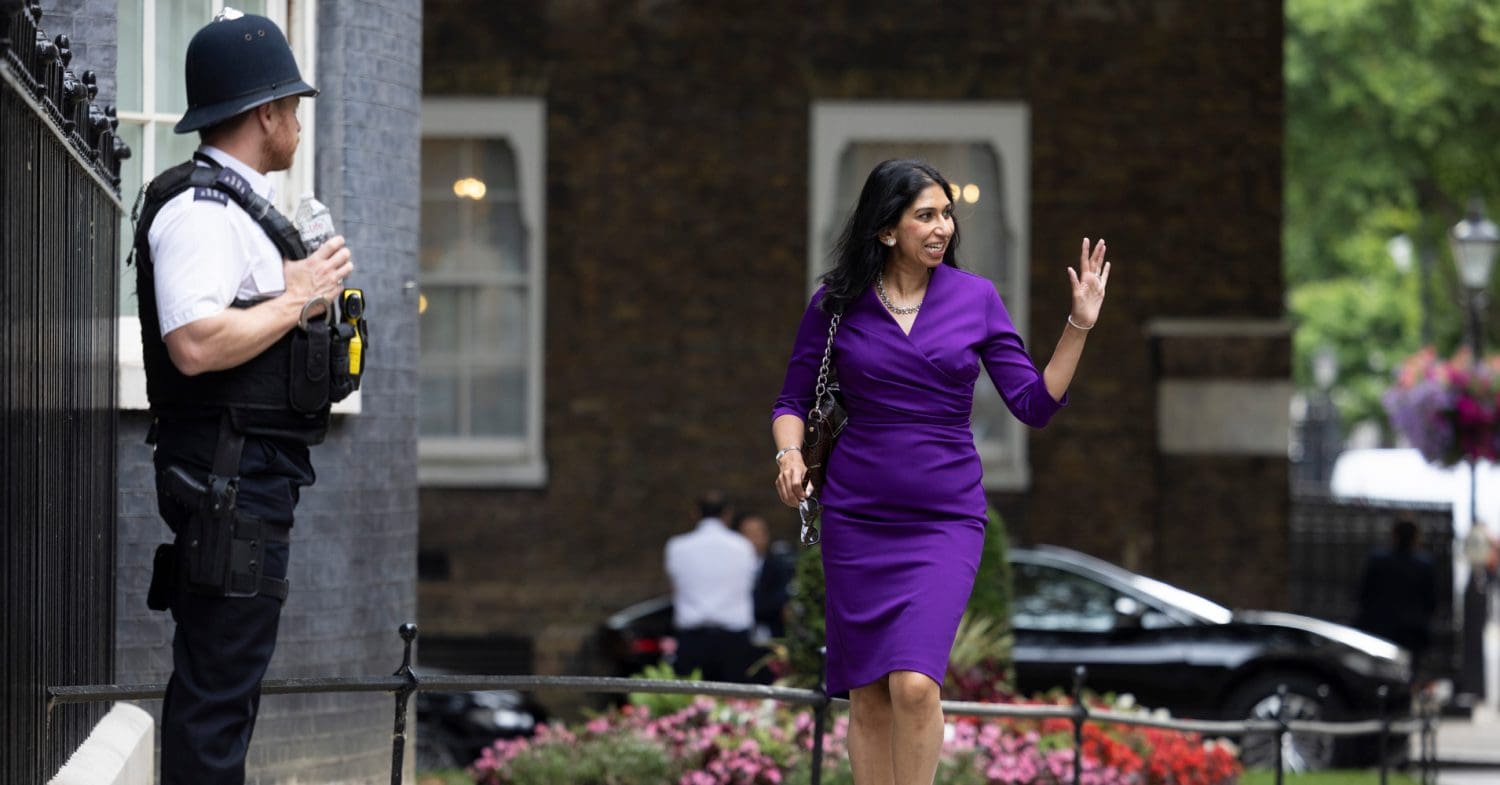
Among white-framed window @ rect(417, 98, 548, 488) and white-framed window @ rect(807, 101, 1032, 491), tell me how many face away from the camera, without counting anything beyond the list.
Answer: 0

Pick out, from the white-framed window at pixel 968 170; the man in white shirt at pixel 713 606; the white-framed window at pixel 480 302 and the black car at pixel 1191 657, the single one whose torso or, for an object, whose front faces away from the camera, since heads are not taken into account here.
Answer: the man in white shirt

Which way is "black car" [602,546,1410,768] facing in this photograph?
to the viewer's right

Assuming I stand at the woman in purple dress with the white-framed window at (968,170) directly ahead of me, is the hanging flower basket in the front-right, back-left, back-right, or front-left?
front-right

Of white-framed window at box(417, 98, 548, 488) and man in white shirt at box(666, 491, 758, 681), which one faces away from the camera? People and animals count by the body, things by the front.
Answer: the man in white shirt

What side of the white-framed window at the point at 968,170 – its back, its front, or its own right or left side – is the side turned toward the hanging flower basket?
left

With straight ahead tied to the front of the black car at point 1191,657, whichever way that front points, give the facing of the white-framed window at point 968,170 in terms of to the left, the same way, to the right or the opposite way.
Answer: to the right

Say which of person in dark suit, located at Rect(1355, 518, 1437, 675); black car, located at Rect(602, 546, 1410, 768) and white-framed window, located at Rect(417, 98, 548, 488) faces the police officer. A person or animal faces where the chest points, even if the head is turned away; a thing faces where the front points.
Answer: the white-framed window

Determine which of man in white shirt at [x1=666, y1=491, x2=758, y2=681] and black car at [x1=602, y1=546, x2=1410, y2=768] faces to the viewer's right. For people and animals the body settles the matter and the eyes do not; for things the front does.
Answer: the black car

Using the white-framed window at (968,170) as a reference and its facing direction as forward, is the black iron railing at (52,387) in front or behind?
in front

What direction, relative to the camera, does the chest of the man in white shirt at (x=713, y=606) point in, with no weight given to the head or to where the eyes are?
away from the camera

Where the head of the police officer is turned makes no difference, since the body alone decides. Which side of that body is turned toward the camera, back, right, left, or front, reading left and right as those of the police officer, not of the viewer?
right

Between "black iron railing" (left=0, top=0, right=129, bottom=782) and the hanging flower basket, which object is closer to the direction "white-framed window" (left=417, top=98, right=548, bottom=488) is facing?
the black iron railing

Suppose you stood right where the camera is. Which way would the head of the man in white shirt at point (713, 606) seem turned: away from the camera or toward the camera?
away from the camera

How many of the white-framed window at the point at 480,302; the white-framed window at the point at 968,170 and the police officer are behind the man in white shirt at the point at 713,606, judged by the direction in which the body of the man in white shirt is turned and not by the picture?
1

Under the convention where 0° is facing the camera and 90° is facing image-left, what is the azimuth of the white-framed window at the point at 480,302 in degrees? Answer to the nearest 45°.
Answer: approximately 0°
